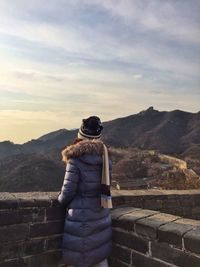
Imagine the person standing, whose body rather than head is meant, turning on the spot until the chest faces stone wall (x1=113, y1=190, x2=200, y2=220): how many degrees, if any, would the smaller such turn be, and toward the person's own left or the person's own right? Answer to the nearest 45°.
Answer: approximately 90° to the person's own right

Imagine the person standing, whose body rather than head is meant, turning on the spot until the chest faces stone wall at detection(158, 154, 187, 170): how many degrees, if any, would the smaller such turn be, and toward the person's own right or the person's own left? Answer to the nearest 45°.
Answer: approximately 45° to the person's own right

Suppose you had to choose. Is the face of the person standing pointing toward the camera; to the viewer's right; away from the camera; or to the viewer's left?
away from the camera

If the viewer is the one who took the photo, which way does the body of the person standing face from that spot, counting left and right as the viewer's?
facing away from the viewer and to the left of the viewer
